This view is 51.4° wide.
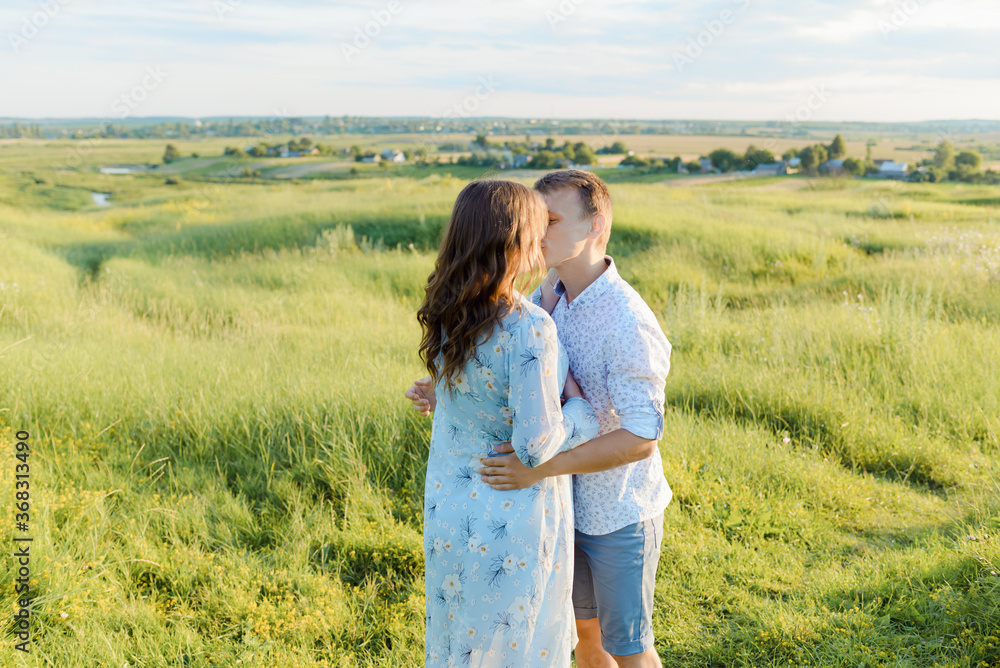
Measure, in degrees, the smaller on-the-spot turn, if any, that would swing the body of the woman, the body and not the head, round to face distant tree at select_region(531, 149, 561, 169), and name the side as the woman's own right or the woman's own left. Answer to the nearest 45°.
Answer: approximately 45° to the woman's own left

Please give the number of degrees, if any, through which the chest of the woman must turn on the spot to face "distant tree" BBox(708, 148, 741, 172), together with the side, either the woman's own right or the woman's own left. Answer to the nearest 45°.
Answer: approximately 45° to the woman's own left

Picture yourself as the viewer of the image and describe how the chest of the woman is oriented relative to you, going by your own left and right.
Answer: facing away from the viewer and to the right of the viewer

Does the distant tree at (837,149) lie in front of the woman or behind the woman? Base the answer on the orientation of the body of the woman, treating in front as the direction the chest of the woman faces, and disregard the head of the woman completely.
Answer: in front

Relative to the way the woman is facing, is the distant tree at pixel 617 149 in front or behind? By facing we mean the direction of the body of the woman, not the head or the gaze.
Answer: in front

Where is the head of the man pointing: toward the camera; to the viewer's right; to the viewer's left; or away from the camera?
to the viewer's left

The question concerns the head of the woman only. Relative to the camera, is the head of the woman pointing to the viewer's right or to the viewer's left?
to the viewer's right

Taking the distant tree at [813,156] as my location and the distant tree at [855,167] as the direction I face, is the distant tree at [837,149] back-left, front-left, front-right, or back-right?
back-left

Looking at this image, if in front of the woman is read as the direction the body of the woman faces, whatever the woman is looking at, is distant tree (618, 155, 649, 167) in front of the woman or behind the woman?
in front
